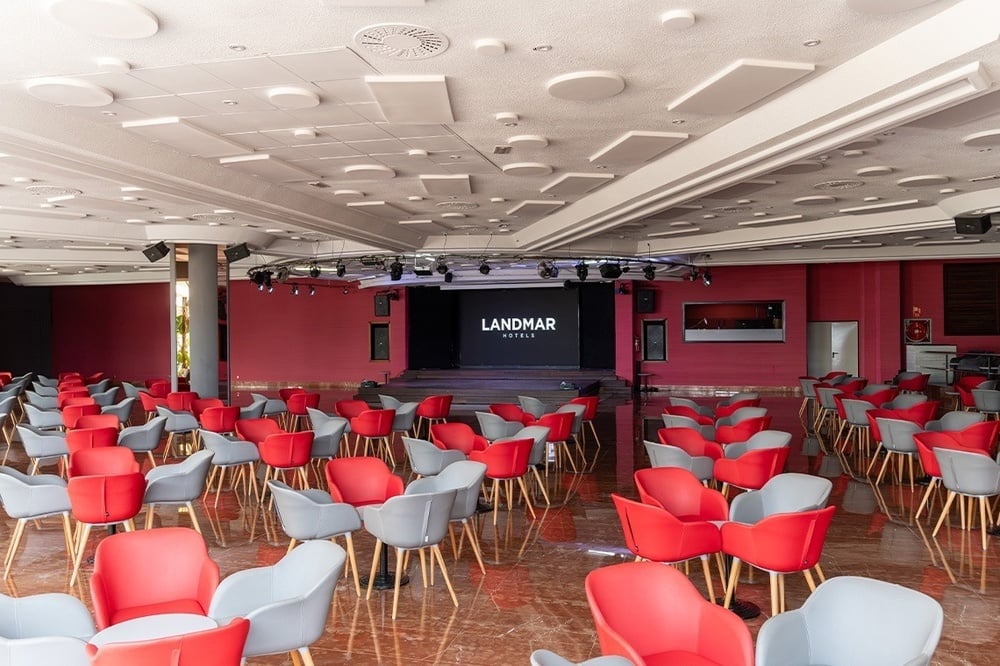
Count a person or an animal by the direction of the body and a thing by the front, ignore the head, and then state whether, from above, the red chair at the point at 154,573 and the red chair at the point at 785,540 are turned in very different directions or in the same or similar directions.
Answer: very different directions

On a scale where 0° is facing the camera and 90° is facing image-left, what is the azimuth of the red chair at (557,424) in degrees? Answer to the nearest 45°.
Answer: approximately 135°

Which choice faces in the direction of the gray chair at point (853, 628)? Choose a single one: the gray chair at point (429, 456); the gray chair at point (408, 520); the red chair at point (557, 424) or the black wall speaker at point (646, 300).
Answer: the black wall speaker

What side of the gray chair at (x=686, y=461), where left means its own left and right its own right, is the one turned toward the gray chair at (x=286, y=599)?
back

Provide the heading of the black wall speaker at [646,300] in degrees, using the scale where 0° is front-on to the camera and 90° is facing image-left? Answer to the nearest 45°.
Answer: approximately 0°

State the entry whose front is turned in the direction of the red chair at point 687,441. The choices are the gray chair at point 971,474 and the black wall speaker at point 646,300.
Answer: the black wall speaker
